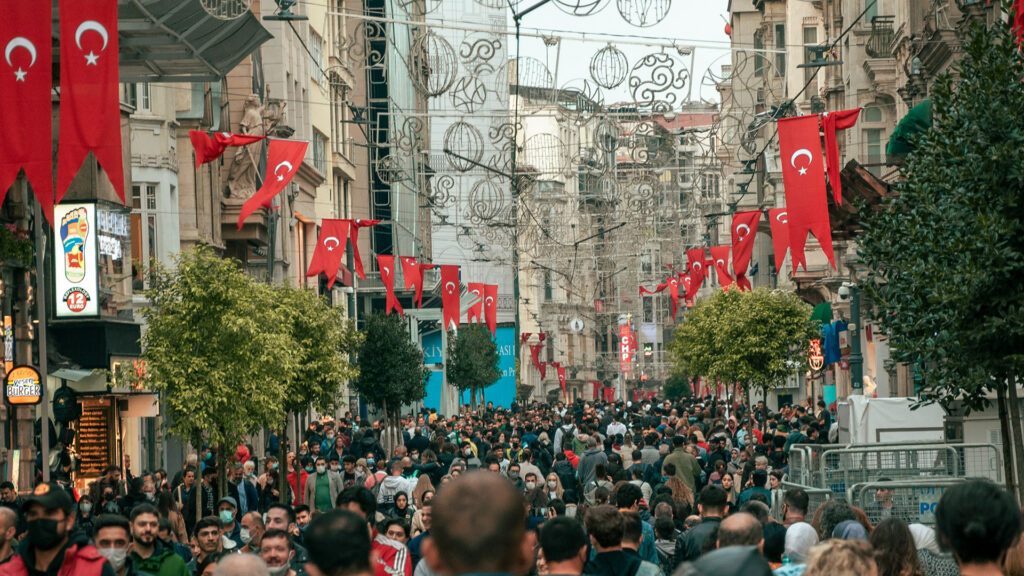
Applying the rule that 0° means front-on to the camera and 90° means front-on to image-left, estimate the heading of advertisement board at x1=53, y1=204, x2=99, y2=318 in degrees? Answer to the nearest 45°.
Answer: approximately 0°

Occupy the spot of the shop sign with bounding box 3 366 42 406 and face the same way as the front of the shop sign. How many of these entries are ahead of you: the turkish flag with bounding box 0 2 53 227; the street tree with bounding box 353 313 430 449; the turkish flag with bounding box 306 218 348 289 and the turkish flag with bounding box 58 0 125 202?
2

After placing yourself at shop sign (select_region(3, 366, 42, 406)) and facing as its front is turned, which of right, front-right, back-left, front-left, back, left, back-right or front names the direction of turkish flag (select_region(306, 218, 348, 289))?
back-left

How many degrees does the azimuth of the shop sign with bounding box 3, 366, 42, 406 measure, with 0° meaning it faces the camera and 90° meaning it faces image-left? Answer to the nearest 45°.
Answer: approximately 0°

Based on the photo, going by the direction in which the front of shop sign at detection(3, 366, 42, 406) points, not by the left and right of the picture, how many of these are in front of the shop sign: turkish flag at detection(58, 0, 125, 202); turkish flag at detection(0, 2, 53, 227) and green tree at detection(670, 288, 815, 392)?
2

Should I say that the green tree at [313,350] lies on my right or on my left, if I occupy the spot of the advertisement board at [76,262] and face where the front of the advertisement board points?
on my left

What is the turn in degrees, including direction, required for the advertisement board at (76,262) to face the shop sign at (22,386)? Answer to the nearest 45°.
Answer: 0° — it already faces it

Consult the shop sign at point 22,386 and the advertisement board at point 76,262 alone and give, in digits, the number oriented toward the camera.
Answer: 2

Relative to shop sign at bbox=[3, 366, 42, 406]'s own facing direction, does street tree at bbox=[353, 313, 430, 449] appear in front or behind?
behind
